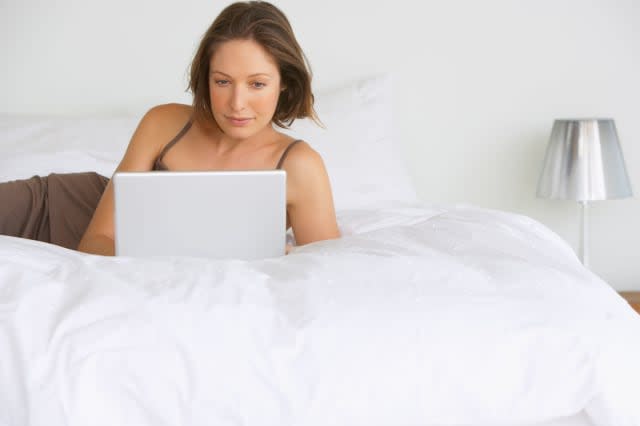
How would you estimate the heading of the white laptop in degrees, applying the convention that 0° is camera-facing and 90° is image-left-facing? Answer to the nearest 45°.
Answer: approximately 180°

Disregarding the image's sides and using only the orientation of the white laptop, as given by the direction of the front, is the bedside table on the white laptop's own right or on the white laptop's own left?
on the white laptop's own right

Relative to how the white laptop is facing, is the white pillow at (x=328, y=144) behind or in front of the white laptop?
in front

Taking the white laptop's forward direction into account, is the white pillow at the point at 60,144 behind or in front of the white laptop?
in front

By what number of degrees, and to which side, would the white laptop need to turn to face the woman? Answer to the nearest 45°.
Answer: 0° — it already faces them
